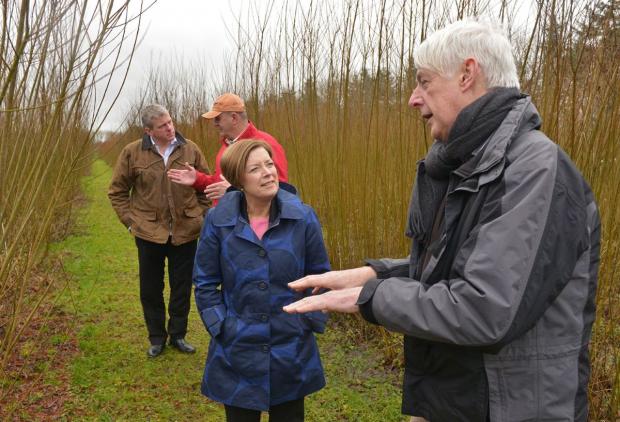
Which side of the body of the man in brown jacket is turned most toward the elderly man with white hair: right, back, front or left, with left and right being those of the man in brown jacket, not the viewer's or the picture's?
front

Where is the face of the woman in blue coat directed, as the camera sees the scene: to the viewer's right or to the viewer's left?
to the viewer's right

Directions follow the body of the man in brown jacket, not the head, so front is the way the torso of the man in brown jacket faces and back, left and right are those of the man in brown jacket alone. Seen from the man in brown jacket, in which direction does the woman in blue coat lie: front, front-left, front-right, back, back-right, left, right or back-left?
front

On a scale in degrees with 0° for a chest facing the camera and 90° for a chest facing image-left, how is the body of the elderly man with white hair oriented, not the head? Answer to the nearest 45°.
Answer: approximately 90°

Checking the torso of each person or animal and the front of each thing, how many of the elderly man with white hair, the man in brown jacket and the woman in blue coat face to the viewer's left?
1

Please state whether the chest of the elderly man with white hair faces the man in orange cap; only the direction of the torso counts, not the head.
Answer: no

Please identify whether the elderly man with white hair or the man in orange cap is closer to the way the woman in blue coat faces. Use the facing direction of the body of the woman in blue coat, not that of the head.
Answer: the elderly man with white hair

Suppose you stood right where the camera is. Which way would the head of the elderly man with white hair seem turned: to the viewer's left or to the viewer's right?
to the viewer's left

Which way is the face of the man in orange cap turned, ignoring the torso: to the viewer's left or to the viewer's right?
to the viewer's left

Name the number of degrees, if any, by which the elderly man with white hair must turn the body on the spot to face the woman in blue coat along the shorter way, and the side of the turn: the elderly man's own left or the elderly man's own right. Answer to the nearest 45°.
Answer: approximately 45° to the elderly man's own right

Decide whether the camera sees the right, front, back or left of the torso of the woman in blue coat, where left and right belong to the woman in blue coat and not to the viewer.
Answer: front

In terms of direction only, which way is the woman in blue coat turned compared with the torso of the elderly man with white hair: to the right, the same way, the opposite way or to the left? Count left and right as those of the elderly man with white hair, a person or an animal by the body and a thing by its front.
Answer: to the left

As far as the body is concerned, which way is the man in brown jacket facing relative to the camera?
toward the camera

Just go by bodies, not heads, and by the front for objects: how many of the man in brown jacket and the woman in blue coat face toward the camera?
2
